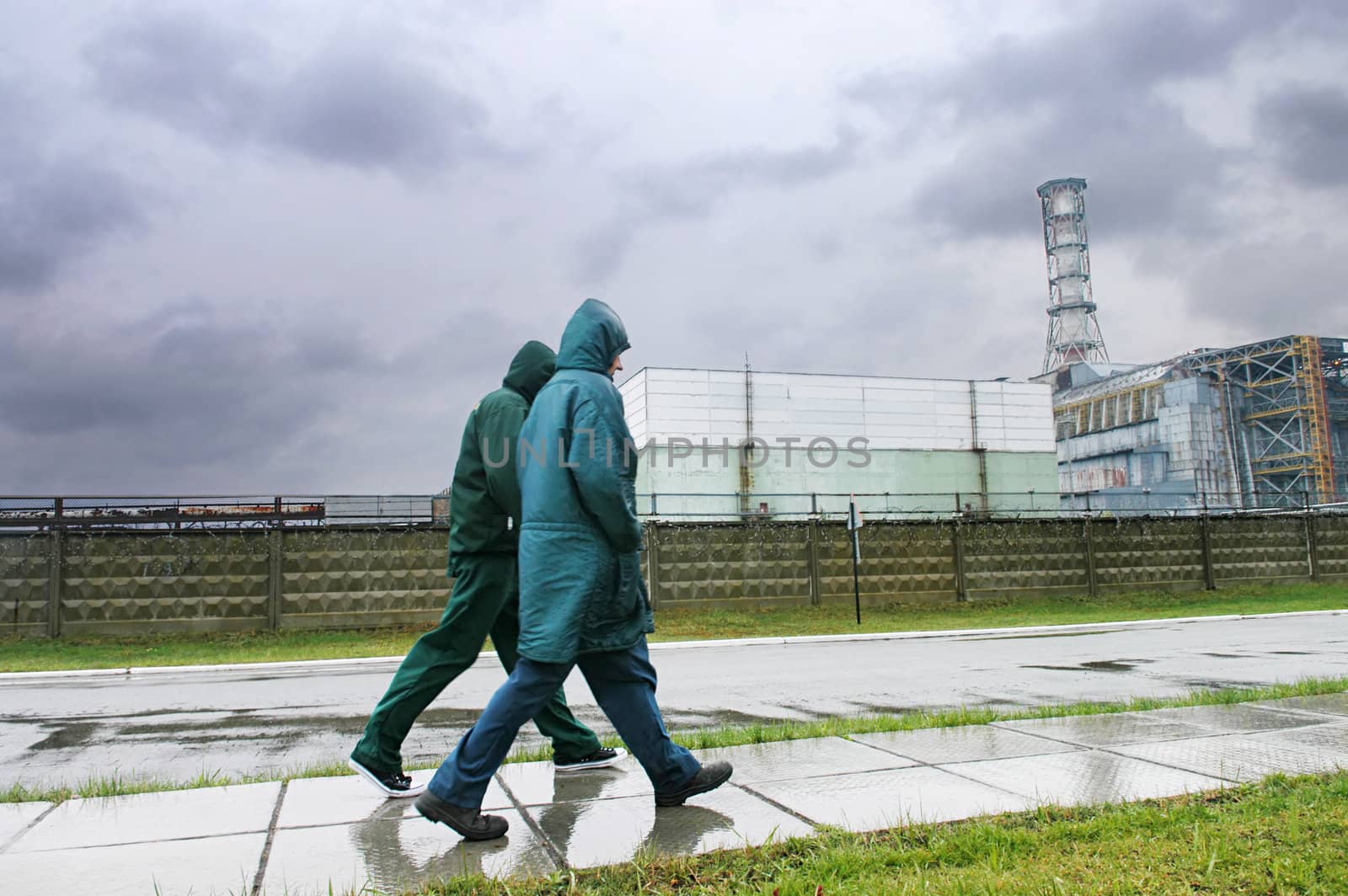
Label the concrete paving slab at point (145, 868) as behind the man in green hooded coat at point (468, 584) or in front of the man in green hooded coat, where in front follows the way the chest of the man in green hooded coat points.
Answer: behind

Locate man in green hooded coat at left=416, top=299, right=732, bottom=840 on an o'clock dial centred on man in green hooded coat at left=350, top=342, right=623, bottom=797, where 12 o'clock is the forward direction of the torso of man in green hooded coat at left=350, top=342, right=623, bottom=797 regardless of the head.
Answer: man in green hooded coat at left=416, top=299, right=732, bottom=840 is roughly at 2 o'clock from man in green hooded coat at left=350, top=342, right=623, bottom=797.

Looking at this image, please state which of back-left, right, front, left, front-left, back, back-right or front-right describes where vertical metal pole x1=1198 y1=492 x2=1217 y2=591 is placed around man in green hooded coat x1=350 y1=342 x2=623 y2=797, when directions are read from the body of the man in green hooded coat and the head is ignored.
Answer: front-left

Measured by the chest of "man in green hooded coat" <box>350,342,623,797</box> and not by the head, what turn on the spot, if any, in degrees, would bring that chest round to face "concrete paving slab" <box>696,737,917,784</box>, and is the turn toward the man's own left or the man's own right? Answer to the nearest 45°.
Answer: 0° — they already face it

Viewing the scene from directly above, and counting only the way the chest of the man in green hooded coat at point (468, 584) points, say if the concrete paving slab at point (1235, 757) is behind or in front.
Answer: in front

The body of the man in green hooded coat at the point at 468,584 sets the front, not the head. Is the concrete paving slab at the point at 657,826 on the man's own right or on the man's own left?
on the man's own right

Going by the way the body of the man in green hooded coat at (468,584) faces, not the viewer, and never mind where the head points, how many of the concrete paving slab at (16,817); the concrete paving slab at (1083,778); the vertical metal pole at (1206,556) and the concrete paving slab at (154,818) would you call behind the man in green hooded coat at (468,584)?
2

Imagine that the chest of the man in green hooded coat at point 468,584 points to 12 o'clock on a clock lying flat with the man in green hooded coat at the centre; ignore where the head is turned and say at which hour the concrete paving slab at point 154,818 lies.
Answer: The concrete paving slab is roughly at 6 o'clock from the man in green hooded coat.

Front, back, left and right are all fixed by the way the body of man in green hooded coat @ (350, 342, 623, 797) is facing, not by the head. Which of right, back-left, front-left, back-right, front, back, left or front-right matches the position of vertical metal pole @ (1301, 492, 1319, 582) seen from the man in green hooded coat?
front-left

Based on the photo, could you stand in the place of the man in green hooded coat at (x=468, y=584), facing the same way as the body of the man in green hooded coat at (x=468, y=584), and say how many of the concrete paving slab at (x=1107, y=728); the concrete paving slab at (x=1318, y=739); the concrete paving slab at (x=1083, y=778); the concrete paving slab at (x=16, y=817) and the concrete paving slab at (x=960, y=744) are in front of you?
4

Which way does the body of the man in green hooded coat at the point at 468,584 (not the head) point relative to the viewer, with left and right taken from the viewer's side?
facing to the right of the viewer

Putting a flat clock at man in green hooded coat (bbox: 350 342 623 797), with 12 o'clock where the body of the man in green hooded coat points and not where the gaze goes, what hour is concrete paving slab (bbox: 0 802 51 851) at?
The concrete paving slab is roughly at 6 o'clock from the man in green hooded coat.

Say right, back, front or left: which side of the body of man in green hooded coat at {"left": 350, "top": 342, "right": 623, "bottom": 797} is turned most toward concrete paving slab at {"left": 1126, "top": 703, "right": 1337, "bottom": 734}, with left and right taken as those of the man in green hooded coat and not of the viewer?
front

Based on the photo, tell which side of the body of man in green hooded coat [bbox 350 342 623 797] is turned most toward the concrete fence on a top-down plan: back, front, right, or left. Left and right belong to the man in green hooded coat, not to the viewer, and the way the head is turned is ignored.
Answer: left

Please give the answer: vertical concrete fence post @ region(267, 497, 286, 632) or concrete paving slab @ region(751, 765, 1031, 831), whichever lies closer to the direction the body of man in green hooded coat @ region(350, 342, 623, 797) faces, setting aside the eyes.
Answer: the concrete paving slab

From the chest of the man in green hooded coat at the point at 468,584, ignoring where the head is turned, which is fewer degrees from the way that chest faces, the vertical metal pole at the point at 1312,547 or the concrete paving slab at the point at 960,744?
the concrete paving slab

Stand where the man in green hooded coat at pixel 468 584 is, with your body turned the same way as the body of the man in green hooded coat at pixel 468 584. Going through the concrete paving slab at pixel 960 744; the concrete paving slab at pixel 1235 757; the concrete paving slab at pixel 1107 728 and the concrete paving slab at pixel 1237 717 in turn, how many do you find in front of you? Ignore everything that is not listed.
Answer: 4

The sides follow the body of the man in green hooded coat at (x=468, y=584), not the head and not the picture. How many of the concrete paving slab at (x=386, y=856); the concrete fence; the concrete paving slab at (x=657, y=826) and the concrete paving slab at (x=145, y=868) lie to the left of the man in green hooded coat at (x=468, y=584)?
1

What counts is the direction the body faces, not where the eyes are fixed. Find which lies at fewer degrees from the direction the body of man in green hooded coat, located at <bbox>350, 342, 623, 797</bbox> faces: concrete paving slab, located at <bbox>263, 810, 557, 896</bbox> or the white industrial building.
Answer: the white industrial building
